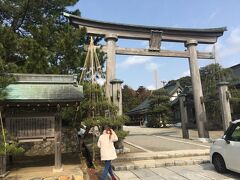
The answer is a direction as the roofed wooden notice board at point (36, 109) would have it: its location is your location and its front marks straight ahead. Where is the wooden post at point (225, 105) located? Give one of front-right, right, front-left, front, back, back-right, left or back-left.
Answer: left

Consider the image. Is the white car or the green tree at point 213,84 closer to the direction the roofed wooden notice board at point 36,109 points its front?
the white car

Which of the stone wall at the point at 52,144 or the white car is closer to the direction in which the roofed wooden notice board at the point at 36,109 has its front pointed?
the white car

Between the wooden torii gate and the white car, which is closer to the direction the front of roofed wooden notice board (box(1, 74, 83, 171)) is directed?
the white car

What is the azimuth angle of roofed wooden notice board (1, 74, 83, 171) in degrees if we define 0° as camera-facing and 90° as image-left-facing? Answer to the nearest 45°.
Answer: approximately 0°

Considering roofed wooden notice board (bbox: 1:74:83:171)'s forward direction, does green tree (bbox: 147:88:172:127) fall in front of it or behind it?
behind

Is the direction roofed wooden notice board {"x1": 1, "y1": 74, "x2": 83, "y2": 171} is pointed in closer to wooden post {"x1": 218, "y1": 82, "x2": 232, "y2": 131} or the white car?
the white car

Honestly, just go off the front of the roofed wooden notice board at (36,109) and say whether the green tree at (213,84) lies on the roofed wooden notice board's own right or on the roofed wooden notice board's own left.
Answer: on the roofed wooden notice board's own left

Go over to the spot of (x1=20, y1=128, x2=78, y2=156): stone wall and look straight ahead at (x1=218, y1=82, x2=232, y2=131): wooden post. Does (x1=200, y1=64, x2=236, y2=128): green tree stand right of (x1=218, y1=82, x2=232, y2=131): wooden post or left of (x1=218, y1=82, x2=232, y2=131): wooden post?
left

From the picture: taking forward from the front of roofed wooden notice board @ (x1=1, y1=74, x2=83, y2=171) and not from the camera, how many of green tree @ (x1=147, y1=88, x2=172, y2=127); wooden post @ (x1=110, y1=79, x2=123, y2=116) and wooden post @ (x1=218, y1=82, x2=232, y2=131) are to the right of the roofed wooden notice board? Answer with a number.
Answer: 0

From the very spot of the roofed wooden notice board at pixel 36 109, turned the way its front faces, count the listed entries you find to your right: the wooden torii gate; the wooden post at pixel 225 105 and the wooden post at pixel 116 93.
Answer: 0

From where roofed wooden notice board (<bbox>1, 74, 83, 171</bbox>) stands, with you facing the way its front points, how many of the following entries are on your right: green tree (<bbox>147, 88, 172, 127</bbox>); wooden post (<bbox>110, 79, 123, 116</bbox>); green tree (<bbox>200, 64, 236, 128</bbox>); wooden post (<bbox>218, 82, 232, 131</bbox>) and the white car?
0

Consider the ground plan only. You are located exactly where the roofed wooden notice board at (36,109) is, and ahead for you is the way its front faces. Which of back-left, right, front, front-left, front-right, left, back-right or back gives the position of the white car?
front-left
